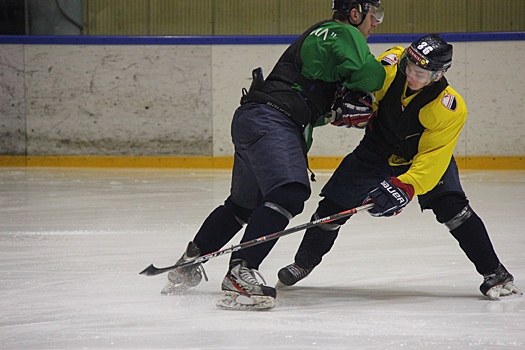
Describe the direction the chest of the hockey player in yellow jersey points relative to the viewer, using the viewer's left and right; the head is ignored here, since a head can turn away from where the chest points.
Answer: facing the viewer and to the left of the viewer

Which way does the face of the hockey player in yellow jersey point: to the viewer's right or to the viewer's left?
to the viewer's left

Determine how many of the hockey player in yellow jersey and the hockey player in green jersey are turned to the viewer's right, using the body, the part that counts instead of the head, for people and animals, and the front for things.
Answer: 1

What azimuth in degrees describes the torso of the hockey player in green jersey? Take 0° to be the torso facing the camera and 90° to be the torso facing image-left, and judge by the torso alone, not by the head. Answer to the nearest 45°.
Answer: approximately 270°
